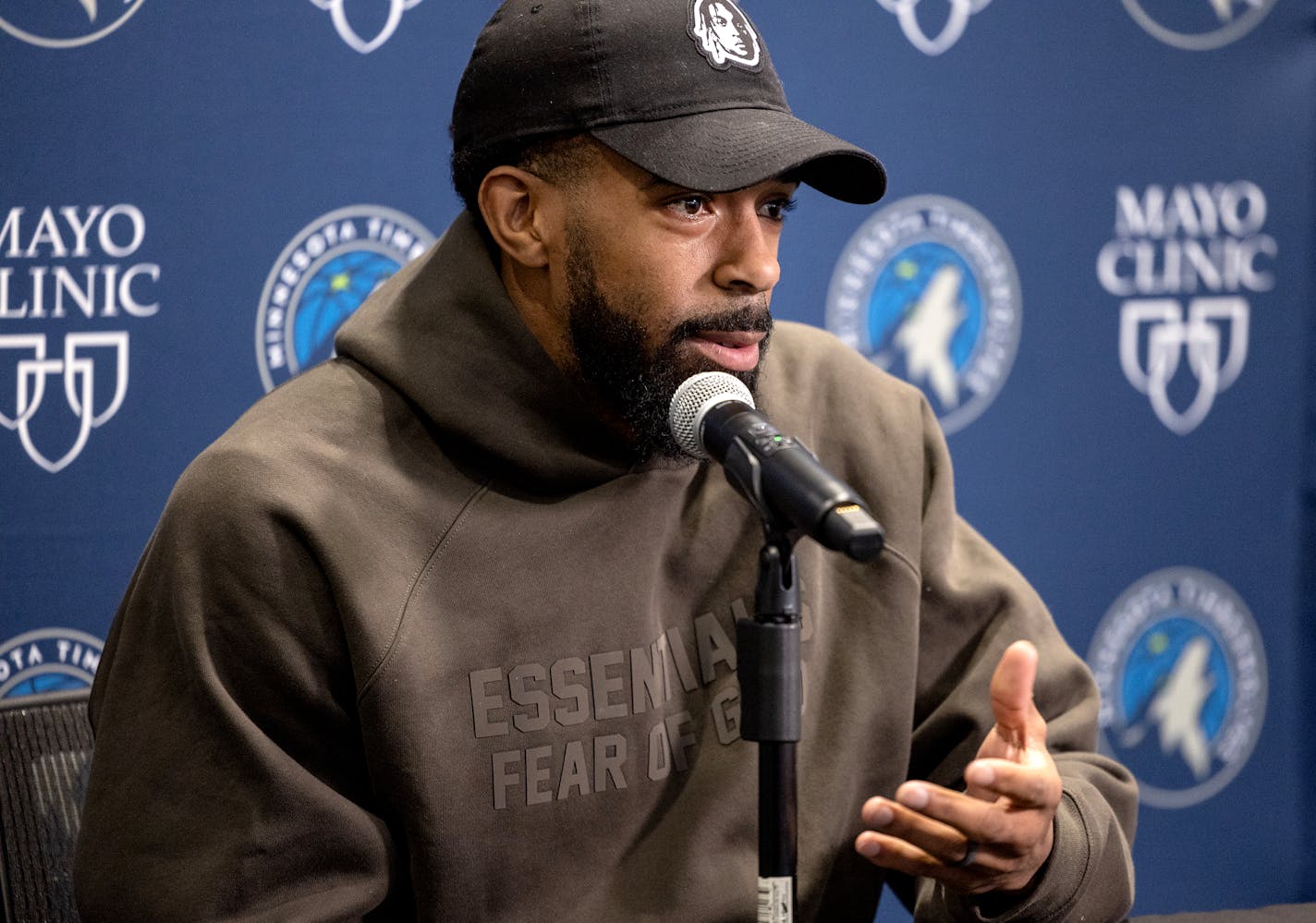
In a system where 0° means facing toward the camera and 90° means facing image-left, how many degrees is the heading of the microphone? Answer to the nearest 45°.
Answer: approximately 135°

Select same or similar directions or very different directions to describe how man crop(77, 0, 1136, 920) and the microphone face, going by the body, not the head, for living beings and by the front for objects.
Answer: very different directions
